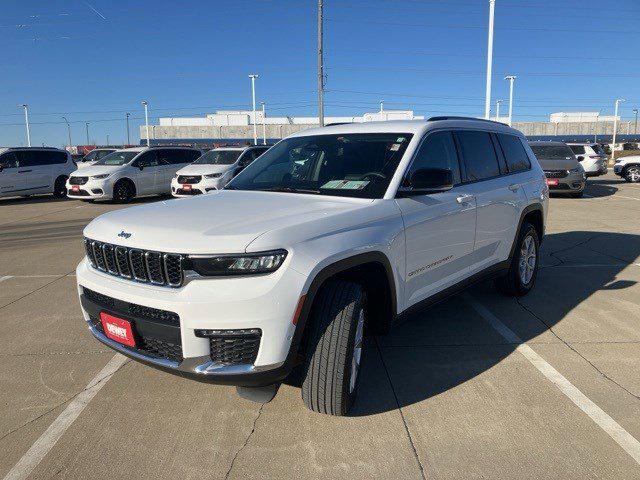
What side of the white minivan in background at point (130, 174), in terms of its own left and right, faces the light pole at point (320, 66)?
back

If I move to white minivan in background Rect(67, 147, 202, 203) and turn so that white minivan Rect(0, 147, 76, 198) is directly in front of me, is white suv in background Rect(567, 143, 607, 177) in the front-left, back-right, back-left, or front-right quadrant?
back-right

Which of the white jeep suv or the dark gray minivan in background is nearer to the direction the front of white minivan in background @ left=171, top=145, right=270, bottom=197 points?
the white jeep suv

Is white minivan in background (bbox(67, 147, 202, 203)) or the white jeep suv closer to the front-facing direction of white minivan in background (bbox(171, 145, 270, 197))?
the white jeep suv

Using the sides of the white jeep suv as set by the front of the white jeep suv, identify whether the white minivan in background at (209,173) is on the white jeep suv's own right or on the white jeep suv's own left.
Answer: on the white jeep suv's own right

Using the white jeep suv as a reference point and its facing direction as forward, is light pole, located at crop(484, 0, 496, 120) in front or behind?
behind

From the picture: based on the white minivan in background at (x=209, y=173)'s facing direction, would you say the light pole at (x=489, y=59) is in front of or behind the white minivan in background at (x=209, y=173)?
behind
